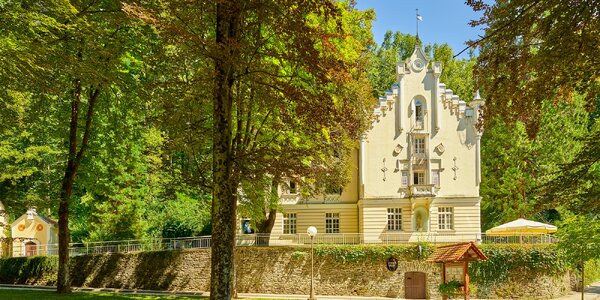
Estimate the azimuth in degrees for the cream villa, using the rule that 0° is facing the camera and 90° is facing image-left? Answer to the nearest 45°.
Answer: approximately 0°

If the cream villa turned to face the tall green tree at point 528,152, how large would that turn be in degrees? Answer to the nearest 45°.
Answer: approximately 90° to its left

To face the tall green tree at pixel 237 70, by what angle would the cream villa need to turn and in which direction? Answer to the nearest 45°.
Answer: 0° — it already faces it

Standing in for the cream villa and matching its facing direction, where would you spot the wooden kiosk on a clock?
The wooden kiosk is roughly at 12 o'clock from the cream villa.
